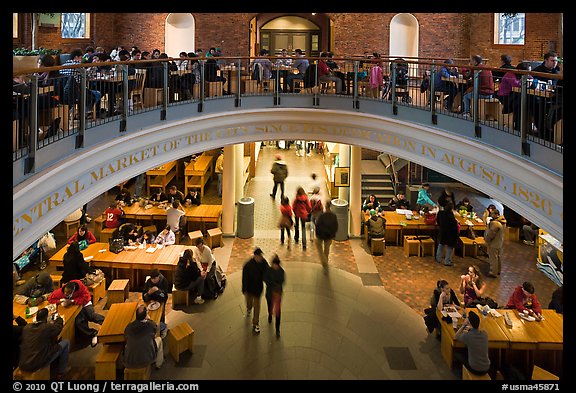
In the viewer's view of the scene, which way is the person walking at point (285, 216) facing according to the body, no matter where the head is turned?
away from the camera

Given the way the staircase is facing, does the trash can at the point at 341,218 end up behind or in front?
in front

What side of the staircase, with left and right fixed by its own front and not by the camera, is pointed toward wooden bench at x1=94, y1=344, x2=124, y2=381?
front

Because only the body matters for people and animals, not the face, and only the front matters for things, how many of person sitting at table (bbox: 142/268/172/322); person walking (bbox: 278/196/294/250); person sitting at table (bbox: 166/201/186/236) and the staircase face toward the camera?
2

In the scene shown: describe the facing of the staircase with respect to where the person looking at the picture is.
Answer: facing the viewer
